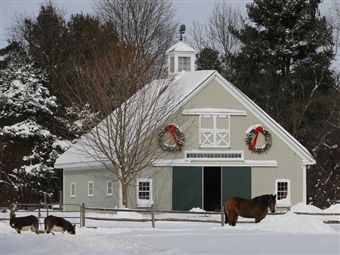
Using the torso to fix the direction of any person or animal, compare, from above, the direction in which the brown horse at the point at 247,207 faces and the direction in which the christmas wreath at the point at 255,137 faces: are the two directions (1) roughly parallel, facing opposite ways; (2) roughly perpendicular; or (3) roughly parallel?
roughly perpendicular

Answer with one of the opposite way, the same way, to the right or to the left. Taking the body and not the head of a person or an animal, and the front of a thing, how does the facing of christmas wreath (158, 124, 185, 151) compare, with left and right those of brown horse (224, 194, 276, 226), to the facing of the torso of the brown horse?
to the right

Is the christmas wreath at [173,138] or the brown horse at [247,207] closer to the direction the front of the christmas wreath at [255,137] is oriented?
the brown horse

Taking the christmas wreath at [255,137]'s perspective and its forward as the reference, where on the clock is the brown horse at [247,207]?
The brown horse is roughly at 12 o'clock from the christmas wreath.

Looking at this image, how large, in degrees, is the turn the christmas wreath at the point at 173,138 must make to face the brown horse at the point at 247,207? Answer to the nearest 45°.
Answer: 0° — it already faces it

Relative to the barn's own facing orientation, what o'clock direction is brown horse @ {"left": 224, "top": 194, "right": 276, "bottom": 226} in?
The brown horse is roughly at 12 o'clock from the barn.

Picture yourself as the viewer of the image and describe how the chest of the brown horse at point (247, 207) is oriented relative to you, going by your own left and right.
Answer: facing to the right of the viewer

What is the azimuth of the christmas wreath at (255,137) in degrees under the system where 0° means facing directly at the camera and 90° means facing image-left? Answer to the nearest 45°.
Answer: approximately 0°

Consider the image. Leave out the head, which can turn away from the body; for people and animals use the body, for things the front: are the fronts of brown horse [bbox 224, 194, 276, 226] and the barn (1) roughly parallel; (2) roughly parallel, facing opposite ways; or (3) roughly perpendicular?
roughly perpendicular

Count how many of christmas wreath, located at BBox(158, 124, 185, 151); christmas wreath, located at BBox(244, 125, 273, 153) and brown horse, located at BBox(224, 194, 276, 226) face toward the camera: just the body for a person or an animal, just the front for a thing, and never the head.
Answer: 2

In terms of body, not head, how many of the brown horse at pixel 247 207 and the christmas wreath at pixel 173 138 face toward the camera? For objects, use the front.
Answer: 1
